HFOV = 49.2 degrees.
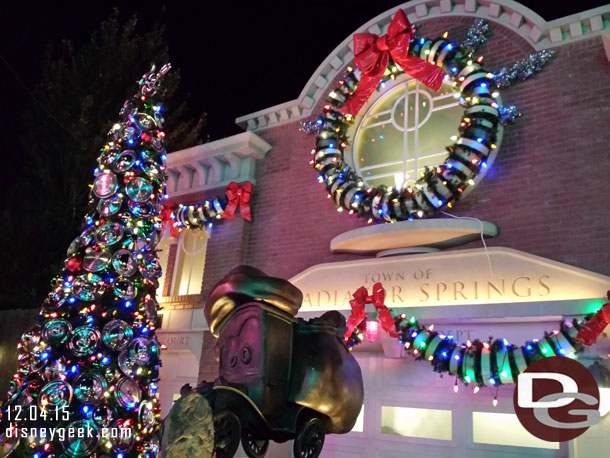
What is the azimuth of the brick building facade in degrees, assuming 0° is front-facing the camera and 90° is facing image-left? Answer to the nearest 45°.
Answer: approximately 45°

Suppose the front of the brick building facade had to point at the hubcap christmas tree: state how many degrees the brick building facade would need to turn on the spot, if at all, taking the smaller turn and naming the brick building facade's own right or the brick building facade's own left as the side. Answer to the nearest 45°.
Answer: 0° — it already faces it

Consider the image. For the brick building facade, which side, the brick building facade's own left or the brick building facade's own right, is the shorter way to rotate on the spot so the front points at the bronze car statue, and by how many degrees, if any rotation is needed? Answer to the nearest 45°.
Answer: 0° — it already faces it

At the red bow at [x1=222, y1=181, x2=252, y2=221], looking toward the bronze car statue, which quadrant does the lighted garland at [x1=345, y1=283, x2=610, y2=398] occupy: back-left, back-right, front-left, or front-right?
front-left

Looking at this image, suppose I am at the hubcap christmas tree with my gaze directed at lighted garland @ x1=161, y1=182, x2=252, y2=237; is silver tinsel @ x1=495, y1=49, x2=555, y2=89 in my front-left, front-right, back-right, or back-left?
front-right

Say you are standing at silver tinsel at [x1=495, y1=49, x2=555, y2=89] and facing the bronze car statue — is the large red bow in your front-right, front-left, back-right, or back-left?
front-right
